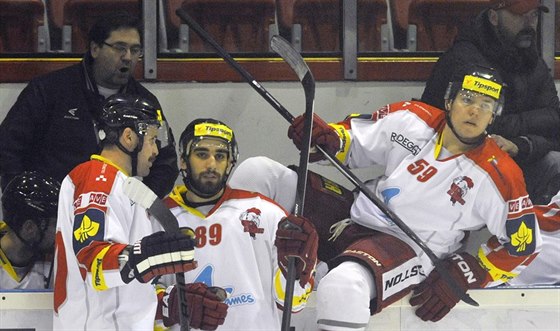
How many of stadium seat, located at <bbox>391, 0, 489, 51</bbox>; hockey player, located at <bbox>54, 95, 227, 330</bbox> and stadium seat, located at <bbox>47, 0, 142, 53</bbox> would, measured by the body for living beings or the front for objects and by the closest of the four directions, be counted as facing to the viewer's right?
1

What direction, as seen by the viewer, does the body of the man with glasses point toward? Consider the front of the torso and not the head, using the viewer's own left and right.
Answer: facing the viewer and to the right of the viewer

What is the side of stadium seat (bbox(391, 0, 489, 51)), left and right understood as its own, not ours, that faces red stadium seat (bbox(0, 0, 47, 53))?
right

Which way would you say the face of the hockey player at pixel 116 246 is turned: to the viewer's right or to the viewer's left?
to the viewer's right

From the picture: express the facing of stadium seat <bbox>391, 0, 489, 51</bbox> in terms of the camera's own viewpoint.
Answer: facing the viewer

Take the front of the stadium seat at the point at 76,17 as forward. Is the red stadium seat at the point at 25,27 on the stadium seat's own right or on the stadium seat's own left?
on the stadium seat's own right

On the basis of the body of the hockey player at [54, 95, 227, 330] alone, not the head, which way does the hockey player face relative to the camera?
to the viewer's right

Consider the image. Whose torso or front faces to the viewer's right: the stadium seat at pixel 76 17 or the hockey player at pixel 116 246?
the hockey player

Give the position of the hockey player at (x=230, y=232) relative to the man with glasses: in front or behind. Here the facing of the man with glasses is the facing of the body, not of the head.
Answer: in front

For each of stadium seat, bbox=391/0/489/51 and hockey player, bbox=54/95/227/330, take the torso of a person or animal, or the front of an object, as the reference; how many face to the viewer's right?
1
